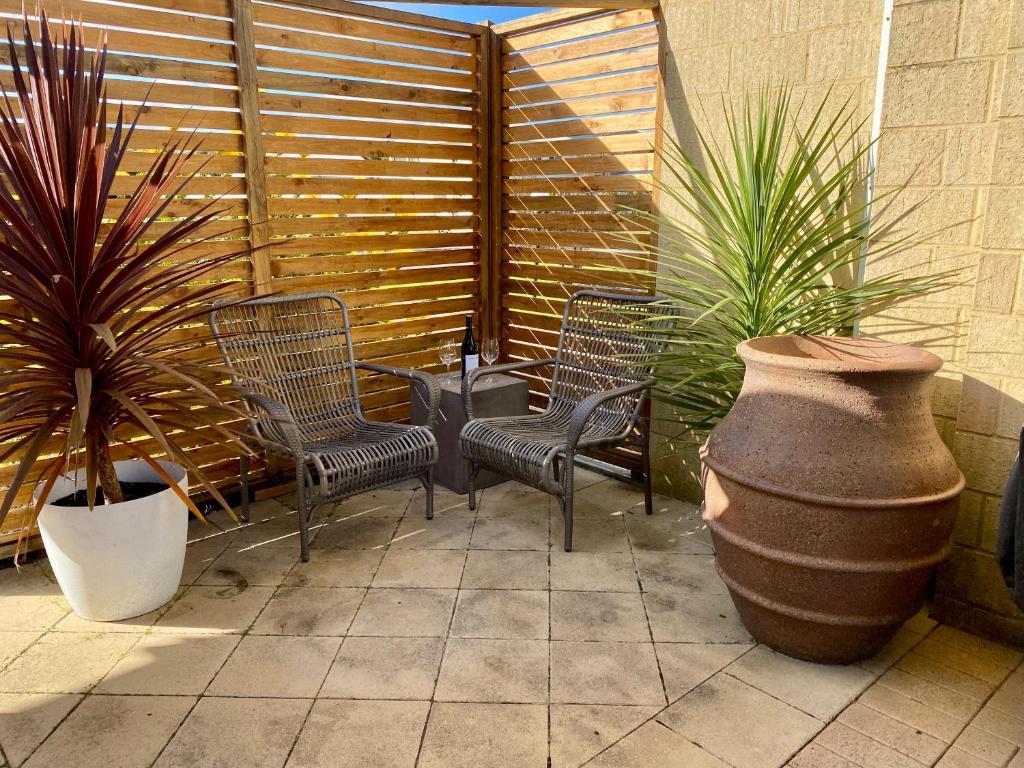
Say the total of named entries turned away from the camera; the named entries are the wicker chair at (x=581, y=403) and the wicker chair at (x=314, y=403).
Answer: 0

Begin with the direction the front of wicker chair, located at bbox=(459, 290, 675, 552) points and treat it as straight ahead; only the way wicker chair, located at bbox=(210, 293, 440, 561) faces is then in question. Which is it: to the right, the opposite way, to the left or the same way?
to the left

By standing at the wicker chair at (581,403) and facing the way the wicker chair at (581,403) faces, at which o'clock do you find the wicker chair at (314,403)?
the wicker chair at (314,403) is roughly at 1 o'clock from the wicker chair at (581,403).

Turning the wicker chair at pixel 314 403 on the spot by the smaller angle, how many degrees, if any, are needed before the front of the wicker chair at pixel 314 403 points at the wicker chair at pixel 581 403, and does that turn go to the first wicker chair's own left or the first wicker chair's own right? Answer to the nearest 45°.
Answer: approximately 45° to the first wicker chair's own left

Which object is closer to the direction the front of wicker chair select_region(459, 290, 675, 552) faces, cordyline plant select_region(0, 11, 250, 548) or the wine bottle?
the cordyline plant

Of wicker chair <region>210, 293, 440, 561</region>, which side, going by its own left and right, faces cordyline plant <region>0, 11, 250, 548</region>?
right

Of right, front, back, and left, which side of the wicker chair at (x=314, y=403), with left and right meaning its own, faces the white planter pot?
right

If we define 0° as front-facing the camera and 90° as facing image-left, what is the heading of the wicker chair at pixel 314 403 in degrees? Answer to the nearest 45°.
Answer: approximately 315°

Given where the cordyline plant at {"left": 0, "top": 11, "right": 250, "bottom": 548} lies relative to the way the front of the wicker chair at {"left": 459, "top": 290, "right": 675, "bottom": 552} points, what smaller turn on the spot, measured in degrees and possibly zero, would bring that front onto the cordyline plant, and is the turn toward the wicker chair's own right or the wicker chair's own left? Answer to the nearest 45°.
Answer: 0° — it already faces it
